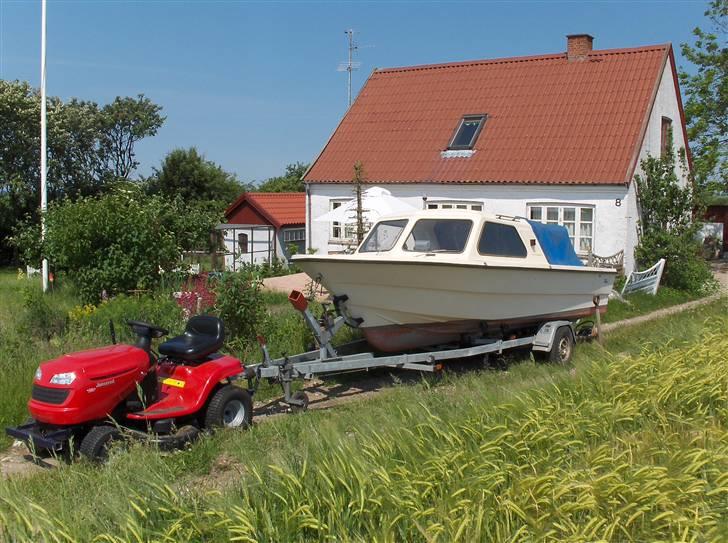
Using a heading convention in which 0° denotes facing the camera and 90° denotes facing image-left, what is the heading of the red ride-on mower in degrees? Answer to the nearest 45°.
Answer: approximately 45°

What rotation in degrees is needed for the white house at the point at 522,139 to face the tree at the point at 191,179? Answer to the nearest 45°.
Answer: approximately 135° to its right
